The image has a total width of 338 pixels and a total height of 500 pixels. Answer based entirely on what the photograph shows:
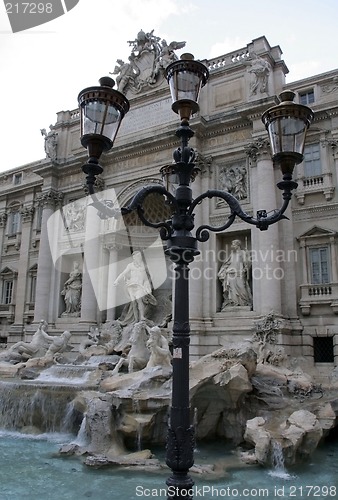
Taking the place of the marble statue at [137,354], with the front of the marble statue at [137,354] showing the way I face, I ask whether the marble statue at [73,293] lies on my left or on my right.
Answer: on my right

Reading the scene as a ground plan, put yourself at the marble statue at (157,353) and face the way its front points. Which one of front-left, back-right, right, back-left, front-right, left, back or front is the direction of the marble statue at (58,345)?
right

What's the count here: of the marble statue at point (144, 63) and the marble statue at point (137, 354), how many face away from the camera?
0

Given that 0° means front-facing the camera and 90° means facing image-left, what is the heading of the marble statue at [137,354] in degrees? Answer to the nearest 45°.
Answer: approximately 45°

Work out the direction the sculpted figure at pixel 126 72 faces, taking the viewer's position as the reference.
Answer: facing the viewer and to the left of the viewer

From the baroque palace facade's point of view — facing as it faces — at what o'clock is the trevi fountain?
The trevi fountain is roughly at 11 o'clock from the baroque palace facade.

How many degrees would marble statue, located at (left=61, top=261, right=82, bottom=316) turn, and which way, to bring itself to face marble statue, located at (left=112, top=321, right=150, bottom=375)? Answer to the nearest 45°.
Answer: approximately 45° to its left

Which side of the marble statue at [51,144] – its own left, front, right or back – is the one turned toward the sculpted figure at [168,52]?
left
